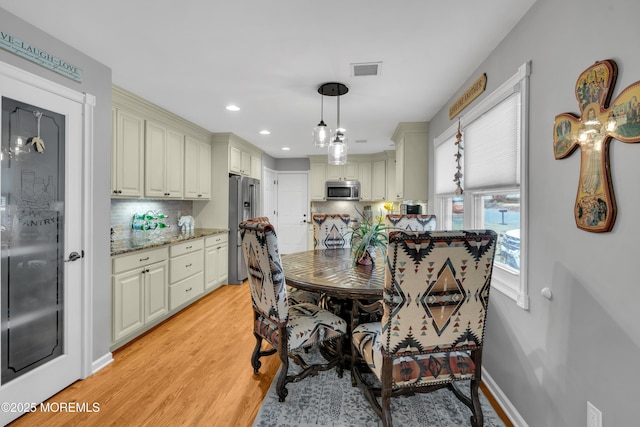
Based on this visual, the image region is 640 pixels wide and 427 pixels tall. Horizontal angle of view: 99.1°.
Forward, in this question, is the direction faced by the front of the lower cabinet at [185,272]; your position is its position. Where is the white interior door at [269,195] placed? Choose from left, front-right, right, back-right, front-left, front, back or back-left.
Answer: left

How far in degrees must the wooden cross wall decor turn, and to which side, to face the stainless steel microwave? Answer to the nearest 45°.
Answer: approximately 90° to its right

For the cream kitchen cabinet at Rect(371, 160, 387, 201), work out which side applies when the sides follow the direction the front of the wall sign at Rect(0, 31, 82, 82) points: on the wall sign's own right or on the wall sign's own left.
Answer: on the wall sign's own left

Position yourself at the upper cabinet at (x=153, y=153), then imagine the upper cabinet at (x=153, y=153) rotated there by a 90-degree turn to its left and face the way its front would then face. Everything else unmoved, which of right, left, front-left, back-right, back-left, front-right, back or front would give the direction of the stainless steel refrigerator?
front

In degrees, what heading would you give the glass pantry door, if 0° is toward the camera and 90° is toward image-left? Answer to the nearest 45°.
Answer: approximately 315°

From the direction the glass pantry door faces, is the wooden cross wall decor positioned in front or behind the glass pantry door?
in front

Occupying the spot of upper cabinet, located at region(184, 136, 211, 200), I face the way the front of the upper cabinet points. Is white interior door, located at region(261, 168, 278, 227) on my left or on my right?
on my left

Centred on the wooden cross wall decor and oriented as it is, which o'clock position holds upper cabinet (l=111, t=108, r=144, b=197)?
The upper cabinet is roughly at 1 o'clock from the wooden cross wall decor.

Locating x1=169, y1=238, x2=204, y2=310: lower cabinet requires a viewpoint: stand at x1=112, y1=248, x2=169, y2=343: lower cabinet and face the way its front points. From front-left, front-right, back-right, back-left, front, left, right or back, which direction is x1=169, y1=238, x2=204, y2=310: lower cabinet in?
left

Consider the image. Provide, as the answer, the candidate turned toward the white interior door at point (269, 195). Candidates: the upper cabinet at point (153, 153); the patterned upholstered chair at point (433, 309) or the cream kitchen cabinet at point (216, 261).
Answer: the patterned upholstered chair

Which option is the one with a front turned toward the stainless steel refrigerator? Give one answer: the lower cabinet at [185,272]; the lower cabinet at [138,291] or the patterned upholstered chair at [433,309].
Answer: the patterned upholstered chair
